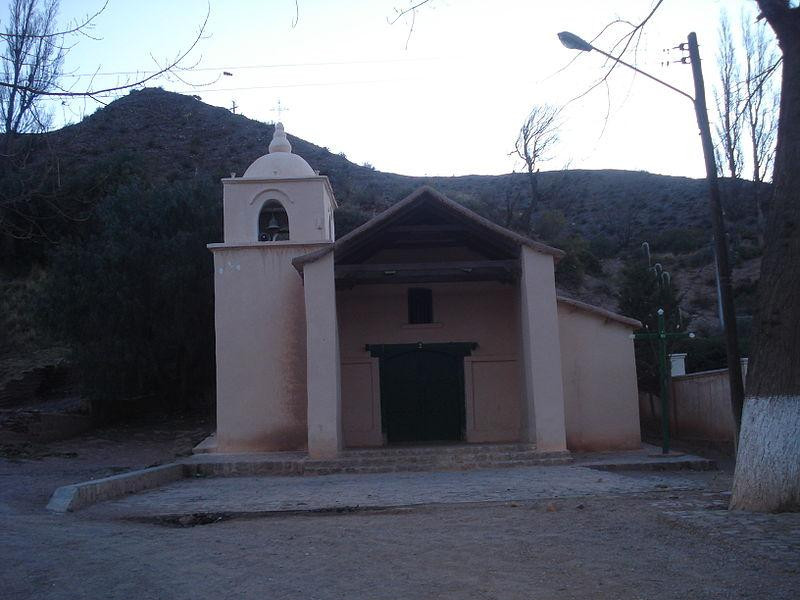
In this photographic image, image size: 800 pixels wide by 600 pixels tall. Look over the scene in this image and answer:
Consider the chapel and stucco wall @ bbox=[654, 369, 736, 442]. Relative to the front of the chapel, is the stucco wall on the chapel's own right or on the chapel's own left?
on the chapel's own left

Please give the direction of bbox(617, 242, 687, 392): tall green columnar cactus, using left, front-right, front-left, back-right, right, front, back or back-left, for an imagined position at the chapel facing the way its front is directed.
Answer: back-left

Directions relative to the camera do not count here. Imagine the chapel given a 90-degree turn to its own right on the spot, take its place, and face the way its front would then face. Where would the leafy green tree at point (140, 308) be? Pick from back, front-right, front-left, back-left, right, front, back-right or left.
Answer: front-right

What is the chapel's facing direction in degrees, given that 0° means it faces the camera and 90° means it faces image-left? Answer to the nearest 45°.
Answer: approximately 0°

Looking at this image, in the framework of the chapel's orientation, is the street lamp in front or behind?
in front

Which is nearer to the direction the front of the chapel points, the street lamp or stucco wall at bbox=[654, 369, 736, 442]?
the street lamp
